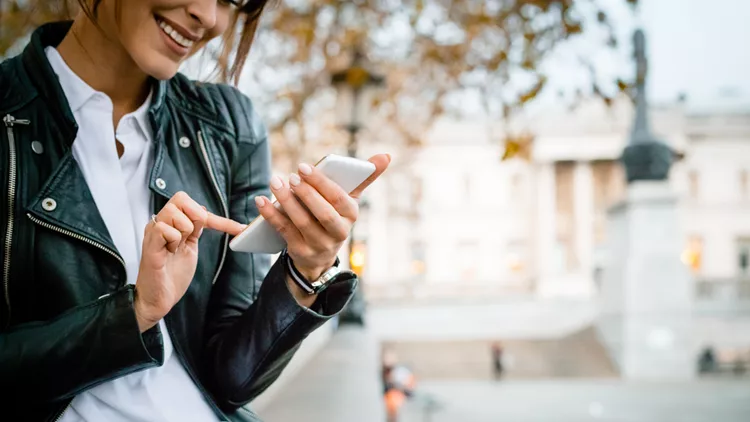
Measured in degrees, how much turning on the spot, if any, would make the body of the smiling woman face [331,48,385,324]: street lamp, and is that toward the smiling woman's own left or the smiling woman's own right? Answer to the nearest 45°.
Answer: approximately 135° to the smiling woman's own left

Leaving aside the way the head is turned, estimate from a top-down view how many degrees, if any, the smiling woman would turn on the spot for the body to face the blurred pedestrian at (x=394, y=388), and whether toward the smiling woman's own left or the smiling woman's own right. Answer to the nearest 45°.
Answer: approximately 135° to the smiling woman's own left

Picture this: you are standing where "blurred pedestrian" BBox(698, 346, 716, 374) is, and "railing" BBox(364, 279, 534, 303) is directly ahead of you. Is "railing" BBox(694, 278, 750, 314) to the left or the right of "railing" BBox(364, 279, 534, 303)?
right

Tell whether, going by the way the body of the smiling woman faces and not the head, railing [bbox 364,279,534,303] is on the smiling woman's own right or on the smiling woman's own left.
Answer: on the smiling woman's own left

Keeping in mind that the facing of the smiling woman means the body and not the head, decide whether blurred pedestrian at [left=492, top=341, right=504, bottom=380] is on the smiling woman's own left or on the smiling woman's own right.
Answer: on the smiling woman's own left

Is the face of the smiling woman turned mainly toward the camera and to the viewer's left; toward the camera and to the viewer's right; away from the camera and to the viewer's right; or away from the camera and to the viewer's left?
toward the camera and to the viewer's right

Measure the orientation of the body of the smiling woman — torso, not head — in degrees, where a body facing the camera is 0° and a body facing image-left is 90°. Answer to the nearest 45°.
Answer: approximately 315°

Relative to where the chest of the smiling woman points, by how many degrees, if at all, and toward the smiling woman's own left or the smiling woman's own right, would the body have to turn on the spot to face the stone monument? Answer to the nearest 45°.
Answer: approximately 90° to the smiling woman's own left

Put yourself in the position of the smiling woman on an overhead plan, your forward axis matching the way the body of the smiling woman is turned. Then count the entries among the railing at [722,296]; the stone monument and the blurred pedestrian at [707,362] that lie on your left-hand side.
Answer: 3

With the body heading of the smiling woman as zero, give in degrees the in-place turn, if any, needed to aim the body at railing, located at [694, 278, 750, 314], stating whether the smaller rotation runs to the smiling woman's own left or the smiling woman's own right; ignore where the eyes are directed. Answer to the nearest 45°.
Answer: approximately 90° to the smiling woman's own left
